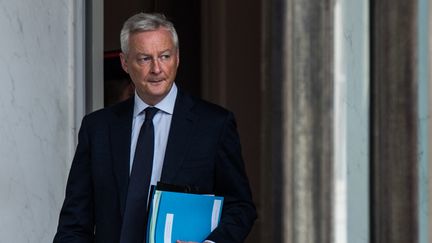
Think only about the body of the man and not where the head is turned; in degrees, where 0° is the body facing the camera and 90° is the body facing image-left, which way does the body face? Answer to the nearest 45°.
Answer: approximately 0°

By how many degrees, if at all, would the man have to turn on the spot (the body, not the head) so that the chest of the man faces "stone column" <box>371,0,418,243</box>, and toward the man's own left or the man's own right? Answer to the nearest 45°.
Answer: approximately 45° to the man's own left
